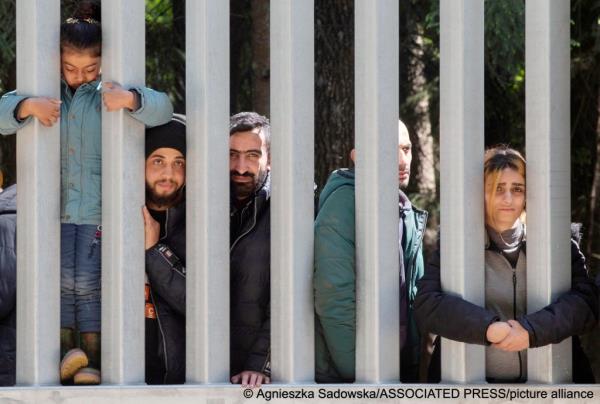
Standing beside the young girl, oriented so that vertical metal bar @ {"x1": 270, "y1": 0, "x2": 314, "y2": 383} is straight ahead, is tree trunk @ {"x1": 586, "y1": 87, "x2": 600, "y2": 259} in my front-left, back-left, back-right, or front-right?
front-left

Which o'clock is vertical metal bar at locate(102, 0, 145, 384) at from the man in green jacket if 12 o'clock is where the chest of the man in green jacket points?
The vertical metal bar is roughly at 4 o'clock from the man in green jacket.

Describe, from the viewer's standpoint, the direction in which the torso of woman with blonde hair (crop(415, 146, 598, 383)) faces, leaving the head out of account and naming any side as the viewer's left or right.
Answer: facing the viewer

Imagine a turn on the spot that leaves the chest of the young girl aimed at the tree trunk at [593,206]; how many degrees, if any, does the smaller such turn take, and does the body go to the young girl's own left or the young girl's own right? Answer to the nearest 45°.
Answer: approximately 135° to the young girl's own left

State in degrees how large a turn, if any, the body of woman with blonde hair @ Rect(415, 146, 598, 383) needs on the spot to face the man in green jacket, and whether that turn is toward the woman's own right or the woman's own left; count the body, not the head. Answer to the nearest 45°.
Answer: approximately 90° to the woman's own right

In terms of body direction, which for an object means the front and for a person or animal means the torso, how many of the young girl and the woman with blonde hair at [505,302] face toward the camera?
2

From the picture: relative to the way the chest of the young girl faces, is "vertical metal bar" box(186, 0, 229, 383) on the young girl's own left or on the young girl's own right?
on the young girl's own left
